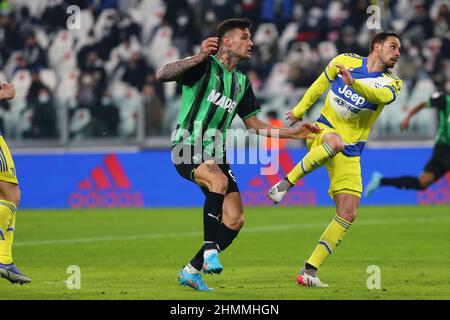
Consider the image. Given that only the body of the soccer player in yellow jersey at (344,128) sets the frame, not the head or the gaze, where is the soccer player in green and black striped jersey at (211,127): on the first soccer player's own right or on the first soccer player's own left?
on the first soccer player's own right

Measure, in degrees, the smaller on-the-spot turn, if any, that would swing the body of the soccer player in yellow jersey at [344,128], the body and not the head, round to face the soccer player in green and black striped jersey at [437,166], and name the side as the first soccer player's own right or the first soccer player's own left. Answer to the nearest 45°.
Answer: approximately 180°

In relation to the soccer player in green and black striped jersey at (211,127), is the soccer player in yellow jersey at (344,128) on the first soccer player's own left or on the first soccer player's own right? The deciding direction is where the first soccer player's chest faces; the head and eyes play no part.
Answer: on the first soccer player's own left

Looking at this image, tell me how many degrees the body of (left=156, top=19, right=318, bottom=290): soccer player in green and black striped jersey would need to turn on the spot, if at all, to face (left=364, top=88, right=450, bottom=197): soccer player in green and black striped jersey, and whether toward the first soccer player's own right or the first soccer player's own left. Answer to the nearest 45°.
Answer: approximately 90° to the first soccer player's own left

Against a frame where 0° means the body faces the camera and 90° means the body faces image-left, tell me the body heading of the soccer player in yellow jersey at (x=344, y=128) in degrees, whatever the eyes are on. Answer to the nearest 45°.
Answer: approximately 0°

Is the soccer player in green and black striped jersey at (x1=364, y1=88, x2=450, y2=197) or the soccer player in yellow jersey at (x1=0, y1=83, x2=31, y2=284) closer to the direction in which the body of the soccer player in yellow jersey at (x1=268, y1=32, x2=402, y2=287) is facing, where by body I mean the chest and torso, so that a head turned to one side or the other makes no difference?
the soccer player in yellow jersey

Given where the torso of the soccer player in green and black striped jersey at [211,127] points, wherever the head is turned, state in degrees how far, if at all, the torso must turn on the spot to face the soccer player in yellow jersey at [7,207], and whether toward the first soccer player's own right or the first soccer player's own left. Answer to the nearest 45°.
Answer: approximately 135° to the first soccer player's own right
